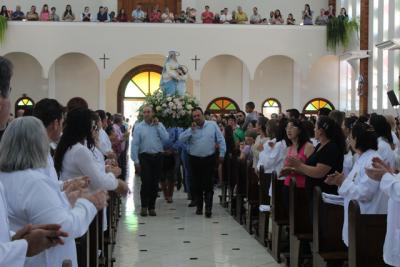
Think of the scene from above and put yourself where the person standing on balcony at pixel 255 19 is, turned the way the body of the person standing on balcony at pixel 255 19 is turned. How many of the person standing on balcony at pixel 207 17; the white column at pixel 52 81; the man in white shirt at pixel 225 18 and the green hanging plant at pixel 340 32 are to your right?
3

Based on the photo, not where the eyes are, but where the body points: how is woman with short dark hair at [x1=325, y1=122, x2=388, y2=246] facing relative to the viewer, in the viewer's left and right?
facing to the left of the viewer

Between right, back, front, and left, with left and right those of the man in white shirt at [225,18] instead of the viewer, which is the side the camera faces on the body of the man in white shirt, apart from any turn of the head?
front

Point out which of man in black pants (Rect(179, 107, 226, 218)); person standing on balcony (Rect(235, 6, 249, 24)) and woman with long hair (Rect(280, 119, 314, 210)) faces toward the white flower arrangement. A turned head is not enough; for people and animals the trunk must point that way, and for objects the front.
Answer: the person standing on balcony

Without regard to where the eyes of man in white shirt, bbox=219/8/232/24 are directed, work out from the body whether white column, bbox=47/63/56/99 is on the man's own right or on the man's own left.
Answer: on the man's own right

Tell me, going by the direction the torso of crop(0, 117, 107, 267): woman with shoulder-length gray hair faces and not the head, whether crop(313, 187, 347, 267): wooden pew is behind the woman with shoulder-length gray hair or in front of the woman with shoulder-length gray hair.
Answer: in front

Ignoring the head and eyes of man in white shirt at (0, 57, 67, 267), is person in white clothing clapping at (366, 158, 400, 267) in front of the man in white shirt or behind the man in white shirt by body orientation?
in front

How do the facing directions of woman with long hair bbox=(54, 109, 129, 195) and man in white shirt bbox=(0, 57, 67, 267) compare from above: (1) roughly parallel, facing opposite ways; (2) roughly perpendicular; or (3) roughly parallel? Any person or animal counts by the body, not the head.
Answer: roughly parallel

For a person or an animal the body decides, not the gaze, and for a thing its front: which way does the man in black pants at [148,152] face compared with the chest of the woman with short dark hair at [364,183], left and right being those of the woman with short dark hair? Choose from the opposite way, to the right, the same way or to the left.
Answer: to the left

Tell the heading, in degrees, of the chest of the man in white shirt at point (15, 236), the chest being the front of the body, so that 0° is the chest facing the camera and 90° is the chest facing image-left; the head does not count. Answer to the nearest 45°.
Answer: approximately 270°

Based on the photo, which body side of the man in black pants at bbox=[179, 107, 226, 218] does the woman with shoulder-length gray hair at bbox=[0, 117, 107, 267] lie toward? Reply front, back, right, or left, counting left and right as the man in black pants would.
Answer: front

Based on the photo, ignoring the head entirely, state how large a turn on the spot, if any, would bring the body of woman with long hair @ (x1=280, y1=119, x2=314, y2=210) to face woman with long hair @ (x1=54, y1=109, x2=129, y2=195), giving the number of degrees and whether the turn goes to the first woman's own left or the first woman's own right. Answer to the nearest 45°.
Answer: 0° — they already face them

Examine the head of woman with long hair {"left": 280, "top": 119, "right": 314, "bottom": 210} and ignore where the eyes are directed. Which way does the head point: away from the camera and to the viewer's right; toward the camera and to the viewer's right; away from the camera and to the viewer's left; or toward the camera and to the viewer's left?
toward the camera and to the viewer's left

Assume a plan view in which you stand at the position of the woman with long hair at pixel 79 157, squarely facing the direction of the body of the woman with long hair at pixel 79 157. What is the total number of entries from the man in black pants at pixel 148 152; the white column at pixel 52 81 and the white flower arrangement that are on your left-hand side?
3

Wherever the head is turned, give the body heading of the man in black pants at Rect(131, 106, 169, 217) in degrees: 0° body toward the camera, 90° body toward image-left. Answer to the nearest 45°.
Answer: approximately 0°

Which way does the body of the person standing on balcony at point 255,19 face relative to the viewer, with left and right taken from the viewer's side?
facing the viewer

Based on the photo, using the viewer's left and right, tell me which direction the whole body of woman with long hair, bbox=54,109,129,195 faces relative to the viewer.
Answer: facing to the right of the viewer
